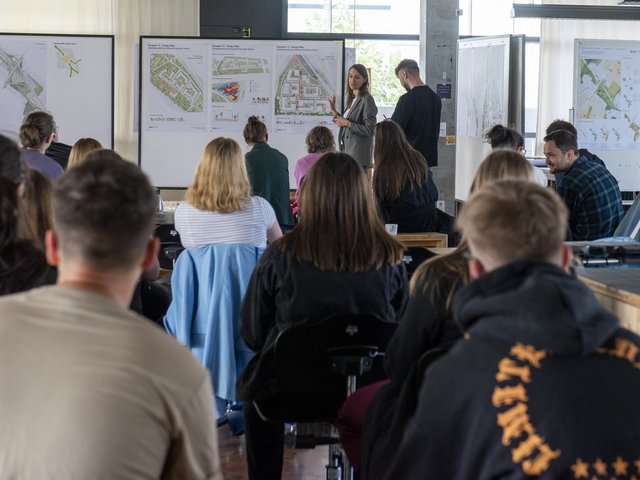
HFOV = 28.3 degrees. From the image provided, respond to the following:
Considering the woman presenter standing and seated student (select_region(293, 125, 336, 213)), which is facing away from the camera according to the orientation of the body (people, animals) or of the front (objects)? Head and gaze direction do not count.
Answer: the seated student

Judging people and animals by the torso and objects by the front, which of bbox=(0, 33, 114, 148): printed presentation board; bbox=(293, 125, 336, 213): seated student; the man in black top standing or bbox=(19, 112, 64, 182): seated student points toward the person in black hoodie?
the printed presentation board

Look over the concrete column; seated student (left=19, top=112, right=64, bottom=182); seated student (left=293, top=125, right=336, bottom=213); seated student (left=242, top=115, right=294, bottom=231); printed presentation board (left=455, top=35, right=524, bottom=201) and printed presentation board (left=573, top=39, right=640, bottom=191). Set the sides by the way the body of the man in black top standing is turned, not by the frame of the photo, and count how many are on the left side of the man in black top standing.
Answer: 3

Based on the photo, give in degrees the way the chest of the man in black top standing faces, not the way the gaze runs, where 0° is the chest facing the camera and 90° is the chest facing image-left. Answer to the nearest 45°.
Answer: approximately 135°

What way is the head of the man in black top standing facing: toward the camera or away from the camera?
away from the camera

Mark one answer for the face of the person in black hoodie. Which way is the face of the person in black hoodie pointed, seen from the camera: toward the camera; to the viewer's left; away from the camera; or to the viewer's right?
away from the camera

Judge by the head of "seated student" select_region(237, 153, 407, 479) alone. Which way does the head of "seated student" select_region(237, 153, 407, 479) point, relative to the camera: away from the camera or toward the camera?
away from the camera

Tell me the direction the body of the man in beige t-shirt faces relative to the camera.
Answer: away from the camera

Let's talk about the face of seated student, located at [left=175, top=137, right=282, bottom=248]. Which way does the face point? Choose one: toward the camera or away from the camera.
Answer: away from the camera

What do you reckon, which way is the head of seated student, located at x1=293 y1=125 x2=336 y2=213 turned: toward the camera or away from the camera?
away from the camera

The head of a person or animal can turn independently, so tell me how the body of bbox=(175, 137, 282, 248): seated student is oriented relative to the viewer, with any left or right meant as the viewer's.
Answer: facing away from the viewer

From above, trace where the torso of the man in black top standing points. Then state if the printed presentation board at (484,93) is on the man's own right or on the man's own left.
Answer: on the man's own right
